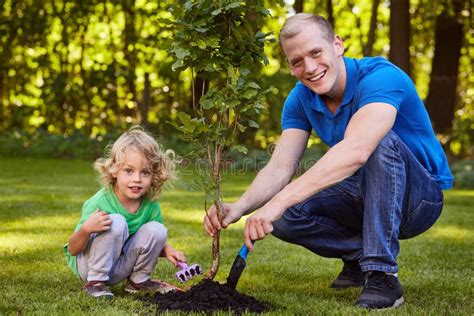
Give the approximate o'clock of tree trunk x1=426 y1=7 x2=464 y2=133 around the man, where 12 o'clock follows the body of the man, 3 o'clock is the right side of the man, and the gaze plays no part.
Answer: The tree trunk is roughly at 5 o'clock from the man.

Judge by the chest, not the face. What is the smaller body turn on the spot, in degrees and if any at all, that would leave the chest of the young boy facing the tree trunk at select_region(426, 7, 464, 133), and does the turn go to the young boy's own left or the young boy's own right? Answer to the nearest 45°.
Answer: approximately 90° to the young boy's own left

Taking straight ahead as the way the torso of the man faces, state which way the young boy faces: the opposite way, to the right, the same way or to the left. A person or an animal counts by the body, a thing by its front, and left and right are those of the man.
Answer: to the left

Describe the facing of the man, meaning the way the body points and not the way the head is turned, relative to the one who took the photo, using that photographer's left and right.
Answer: facing the viewer and to the left of the viewer

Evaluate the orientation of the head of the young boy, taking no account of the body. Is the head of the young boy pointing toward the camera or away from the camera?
toward the camera

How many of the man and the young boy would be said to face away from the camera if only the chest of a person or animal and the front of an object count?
0

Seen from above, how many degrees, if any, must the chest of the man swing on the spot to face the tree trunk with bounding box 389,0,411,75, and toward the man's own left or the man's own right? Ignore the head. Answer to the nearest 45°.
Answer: approximately 135° to the man's own right

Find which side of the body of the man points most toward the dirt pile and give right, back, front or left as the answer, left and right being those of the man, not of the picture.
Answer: front

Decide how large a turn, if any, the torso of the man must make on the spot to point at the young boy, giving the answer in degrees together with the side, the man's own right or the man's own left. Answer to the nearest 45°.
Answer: approximately 45° to the man's own right

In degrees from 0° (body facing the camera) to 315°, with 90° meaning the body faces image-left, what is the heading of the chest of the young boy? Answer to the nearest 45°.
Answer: approximately 315°
